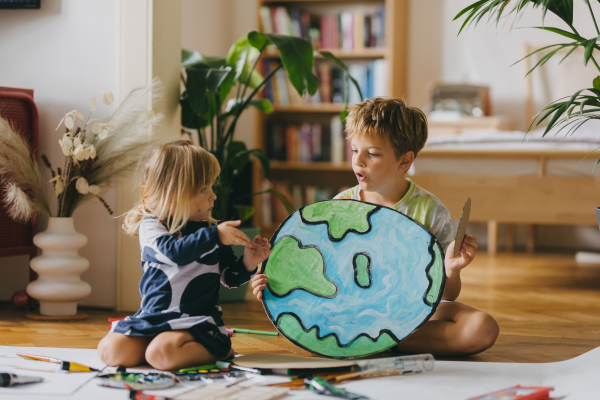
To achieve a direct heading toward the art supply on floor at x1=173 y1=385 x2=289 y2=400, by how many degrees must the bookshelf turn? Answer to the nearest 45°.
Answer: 0° — it already faces it

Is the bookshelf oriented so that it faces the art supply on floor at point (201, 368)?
yes

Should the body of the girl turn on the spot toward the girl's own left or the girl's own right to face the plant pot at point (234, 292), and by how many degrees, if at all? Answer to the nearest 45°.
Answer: approximately 135° to the girl's own left

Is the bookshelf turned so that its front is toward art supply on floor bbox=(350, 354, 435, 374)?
yes

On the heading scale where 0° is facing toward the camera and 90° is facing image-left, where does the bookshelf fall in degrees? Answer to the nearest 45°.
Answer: approximately 0°

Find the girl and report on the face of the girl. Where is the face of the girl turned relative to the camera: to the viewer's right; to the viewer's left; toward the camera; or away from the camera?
to the viewer's right

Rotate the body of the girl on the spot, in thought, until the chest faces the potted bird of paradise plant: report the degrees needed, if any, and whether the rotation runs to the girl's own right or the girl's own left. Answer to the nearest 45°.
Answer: approximately 135° to the girl's own left
